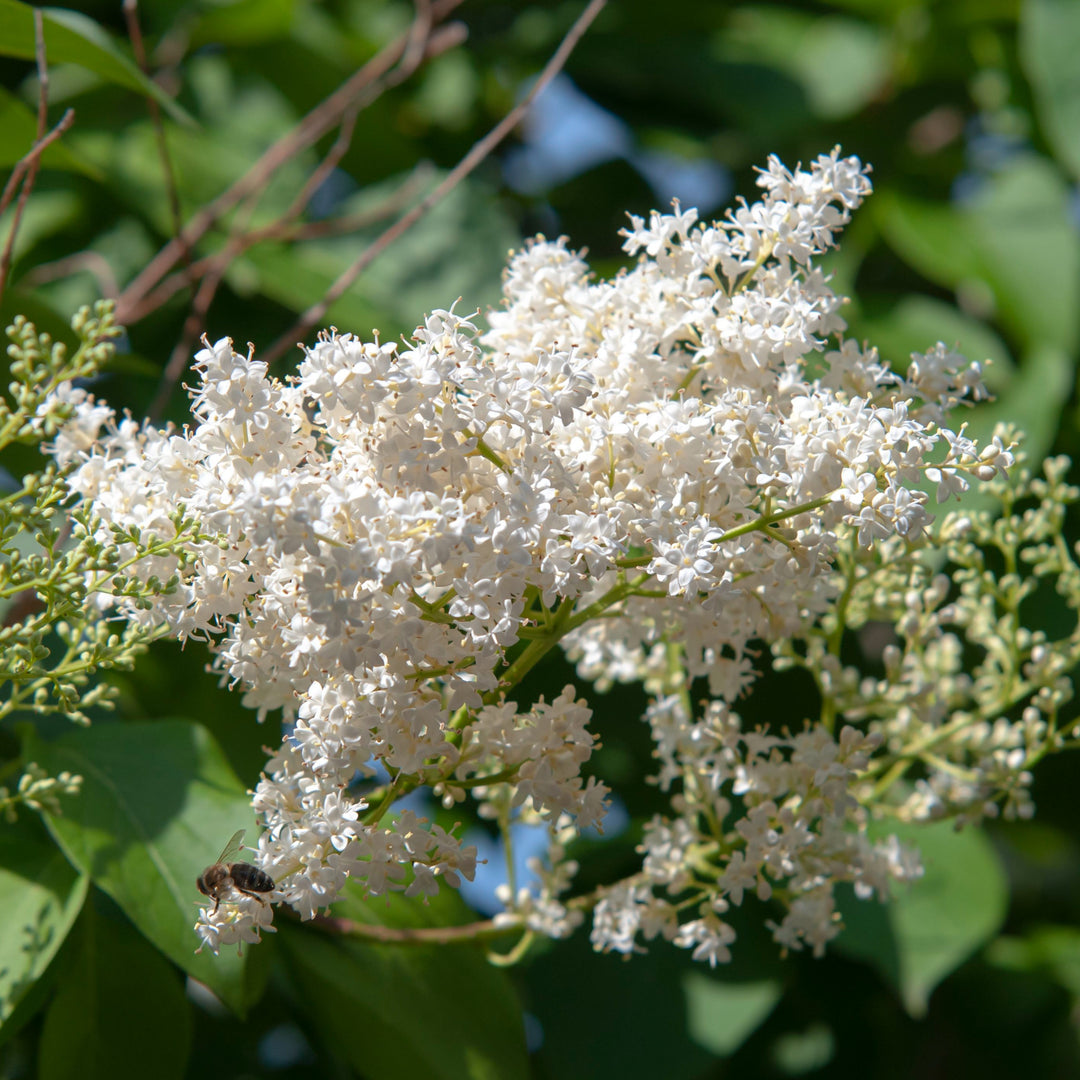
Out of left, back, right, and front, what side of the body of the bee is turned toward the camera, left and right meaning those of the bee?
left
